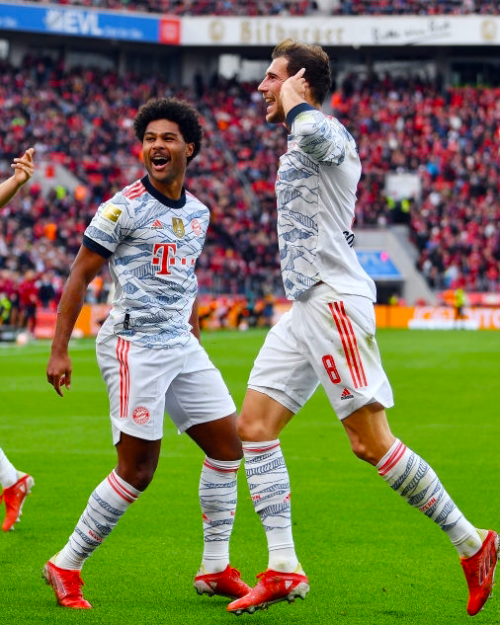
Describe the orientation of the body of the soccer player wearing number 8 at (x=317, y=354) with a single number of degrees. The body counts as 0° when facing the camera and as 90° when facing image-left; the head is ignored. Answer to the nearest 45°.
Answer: approximately 90°
